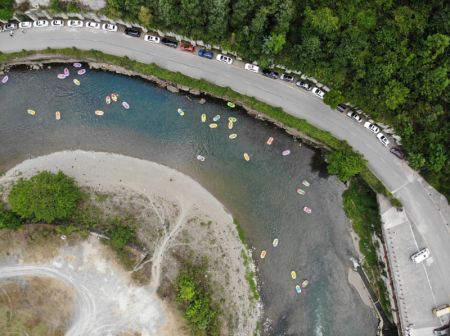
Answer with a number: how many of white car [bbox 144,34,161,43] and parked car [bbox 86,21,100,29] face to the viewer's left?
2

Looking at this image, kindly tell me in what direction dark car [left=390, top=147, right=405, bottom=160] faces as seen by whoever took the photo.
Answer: facing away from the viewer and to the left of the viewer

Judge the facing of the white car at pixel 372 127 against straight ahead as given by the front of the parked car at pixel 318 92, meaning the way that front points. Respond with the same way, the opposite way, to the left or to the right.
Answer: the same way

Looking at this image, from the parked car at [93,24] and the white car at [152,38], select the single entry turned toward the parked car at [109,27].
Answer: the white car

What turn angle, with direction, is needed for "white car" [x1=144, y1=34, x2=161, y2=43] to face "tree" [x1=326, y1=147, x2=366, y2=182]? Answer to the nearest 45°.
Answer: approximately 180°

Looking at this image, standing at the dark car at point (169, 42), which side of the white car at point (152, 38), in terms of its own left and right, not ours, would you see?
back

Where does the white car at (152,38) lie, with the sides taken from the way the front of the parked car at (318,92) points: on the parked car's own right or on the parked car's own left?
on the parked car's own left
